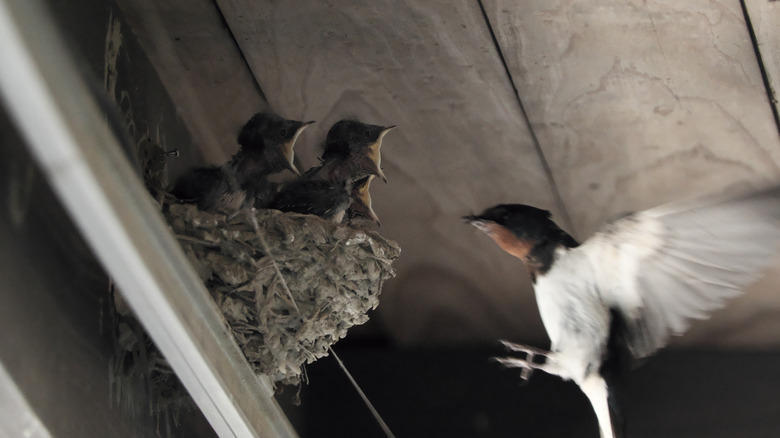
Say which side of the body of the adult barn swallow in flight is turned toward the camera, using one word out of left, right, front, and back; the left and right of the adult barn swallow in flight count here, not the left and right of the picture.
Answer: left

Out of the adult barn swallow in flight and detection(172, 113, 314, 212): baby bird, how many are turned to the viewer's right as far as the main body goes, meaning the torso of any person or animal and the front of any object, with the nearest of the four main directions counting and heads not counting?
1

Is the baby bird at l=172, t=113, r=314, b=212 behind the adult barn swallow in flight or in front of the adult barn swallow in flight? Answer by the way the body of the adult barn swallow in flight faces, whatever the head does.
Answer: in front

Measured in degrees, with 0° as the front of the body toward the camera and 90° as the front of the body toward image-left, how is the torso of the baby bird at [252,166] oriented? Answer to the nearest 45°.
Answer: approximately 270°

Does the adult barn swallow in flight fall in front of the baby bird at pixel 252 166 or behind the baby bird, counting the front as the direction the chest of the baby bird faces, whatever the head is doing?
in front

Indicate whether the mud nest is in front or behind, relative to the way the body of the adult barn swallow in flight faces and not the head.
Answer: in front
